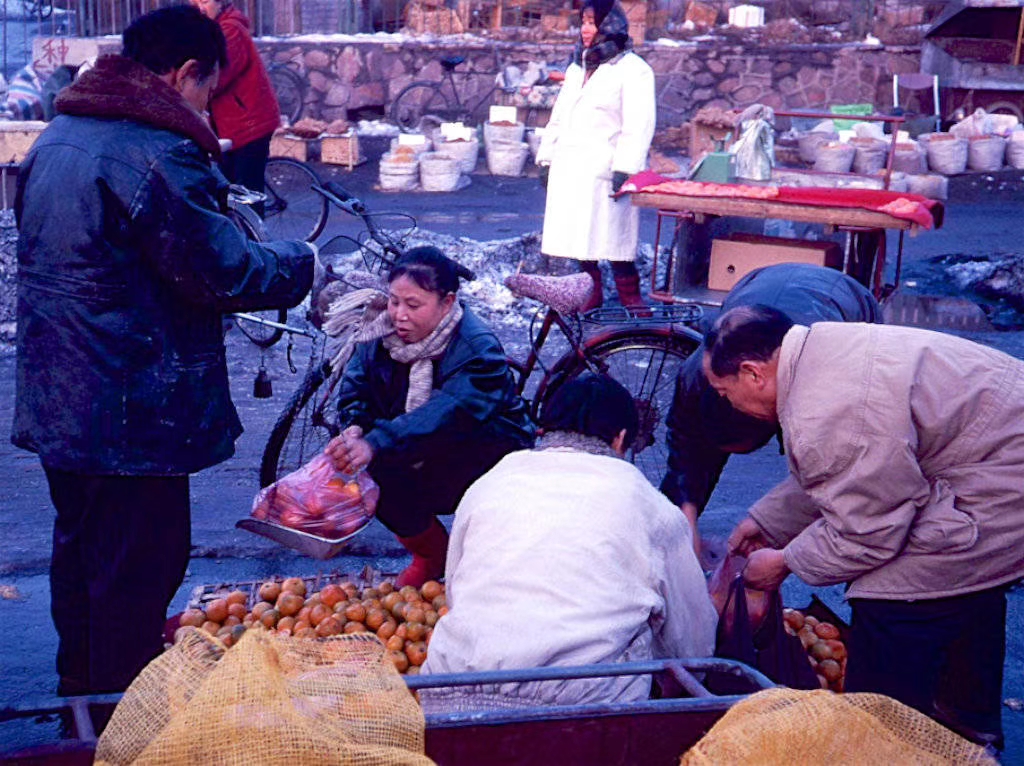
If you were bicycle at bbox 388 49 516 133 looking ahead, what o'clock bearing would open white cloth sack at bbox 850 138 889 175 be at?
The open white cloth sack is roughly at 1 o'clock from the bicycle.

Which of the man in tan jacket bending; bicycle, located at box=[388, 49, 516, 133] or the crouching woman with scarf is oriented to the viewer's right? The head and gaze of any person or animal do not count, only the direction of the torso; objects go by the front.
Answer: the bicycle

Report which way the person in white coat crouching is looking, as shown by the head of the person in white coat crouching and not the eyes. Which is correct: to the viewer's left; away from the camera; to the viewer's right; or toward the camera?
away from the camera

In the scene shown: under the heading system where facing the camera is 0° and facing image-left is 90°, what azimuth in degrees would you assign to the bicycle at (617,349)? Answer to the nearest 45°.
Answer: approximately 90°

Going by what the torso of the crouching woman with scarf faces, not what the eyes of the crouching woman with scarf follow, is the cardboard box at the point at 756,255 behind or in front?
behind

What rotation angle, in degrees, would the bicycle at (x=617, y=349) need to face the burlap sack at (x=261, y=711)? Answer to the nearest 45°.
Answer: approximately 90° to its left

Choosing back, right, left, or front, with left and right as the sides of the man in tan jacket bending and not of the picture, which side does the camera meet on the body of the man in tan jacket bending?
left

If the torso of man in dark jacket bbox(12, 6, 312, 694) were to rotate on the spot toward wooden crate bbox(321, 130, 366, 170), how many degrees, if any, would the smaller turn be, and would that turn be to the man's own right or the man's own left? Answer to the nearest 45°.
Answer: approximately 45° to the man's own left

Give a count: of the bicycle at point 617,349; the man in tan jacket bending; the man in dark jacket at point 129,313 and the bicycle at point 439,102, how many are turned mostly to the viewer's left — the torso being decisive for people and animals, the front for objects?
2

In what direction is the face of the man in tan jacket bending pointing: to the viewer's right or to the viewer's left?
to the viewer's left

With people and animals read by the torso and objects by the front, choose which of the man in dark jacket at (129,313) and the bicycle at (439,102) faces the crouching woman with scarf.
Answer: the man in dark jacket
